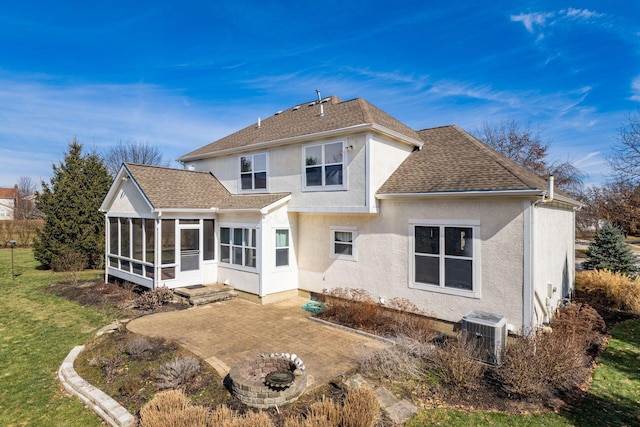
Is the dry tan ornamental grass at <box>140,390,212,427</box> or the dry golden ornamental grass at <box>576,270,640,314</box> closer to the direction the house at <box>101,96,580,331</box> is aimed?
the dry golden ornamental grass

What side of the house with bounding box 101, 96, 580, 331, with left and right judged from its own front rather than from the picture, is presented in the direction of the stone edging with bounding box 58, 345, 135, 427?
back

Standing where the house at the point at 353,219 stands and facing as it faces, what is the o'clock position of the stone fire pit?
The stone fire pit is roughly at 5 o'clock from the house.

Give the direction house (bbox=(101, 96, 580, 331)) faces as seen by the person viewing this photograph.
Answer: facing away from the viewer and to the right of the viewer

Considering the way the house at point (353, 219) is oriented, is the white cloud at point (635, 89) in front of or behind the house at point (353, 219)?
in front

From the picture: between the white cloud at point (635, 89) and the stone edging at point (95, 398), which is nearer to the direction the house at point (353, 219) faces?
the white cloud

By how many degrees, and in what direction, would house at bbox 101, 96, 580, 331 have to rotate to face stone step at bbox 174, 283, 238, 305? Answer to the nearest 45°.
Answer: approximately 135° to its left

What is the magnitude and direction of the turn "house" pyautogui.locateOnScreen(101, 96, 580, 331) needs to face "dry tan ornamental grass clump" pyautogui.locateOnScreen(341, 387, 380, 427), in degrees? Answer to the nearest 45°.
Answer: approximately 135° to its right

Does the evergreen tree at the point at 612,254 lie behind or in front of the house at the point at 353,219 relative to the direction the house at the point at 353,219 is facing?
in front

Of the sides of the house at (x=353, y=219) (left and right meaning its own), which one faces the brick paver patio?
back
